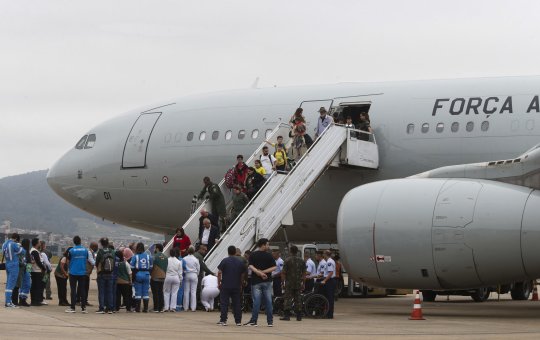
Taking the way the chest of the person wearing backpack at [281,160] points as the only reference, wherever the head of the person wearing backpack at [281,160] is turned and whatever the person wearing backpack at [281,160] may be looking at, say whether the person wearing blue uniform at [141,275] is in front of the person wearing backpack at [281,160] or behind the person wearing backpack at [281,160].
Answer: in front

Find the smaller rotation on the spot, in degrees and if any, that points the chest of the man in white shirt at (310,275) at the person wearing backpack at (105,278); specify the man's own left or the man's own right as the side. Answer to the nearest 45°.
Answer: approximately 45° to the man's own left

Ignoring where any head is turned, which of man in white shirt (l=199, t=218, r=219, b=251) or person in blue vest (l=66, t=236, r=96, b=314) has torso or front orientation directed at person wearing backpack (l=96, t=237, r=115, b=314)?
the man in white shirt

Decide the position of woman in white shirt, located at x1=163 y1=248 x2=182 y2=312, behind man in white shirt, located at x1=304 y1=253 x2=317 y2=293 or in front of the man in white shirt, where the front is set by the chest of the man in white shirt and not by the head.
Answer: in front

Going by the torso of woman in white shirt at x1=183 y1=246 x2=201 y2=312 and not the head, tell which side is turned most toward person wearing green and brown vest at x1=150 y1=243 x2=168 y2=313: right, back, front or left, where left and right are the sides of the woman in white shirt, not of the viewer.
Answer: left

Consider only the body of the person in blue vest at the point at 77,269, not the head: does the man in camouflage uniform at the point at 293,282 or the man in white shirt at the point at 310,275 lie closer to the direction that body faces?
the man in white shirt

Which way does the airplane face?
to the viewer's left

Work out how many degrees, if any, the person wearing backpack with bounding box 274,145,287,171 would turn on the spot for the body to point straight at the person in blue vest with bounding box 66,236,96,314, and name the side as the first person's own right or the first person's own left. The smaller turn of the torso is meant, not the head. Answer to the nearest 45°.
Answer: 0° — they already face them

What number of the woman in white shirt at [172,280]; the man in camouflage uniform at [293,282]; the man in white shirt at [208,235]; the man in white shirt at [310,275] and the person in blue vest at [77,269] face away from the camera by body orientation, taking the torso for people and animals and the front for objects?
3

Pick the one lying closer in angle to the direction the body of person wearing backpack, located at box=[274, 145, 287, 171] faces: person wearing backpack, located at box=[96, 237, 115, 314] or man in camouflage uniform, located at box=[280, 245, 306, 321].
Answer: the person wearing backpack

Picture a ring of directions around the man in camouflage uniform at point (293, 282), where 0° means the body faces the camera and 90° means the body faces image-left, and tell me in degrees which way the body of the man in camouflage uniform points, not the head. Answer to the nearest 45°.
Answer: approximately 180°

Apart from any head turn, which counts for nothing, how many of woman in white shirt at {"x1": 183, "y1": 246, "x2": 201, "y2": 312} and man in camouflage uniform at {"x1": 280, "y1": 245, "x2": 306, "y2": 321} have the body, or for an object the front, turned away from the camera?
2

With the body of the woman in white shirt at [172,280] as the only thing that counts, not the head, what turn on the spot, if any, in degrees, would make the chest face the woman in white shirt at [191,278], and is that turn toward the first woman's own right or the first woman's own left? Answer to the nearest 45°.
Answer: approximately 45° to the first woman's own right
